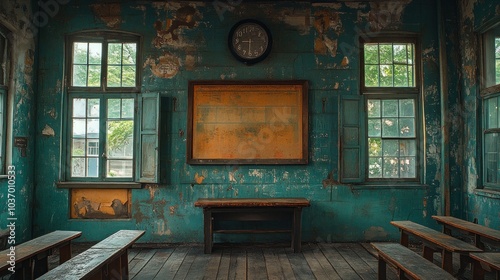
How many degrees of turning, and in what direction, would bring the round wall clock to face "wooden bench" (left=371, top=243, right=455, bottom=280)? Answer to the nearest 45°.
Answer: approximately 45° to its left

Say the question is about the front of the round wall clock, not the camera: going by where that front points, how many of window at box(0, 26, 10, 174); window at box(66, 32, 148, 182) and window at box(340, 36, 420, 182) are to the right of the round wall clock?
2

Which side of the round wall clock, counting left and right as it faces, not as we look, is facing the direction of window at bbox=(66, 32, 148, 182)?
right

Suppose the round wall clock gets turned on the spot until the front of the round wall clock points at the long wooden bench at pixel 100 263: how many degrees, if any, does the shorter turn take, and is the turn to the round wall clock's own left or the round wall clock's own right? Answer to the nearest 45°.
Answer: approximately 45° to the round wall clock's own right

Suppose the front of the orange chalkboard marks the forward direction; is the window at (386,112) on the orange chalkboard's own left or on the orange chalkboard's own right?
on the orange chalkboard's own left

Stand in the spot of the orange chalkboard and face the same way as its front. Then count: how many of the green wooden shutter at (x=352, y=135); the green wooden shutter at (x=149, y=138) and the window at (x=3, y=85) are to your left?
1

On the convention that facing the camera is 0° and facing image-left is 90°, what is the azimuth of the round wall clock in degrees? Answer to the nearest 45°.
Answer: approximately 0°

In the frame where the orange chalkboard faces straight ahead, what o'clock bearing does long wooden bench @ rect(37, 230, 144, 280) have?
The long wooden bench is roughly at 1 o'clock from the orange chalkboard.

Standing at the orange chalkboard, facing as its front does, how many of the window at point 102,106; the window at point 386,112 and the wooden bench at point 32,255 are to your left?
1

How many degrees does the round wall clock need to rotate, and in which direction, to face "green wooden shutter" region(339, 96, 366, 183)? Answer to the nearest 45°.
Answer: approximately 90° to its left

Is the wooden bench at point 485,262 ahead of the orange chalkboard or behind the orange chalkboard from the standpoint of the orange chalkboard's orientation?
ahead

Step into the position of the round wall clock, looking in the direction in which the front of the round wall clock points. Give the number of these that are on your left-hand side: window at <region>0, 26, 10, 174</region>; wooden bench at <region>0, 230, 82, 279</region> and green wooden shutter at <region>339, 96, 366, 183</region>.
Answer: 1

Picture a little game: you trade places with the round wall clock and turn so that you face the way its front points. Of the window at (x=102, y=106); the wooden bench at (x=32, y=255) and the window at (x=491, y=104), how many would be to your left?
1

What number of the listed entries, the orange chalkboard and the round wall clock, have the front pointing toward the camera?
2

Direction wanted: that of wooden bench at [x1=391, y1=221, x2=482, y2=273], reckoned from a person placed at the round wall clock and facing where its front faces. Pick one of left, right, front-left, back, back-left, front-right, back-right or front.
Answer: front-left

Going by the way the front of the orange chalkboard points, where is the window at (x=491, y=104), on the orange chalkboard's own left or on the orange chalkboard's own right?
on the orange chalkboard's own left
